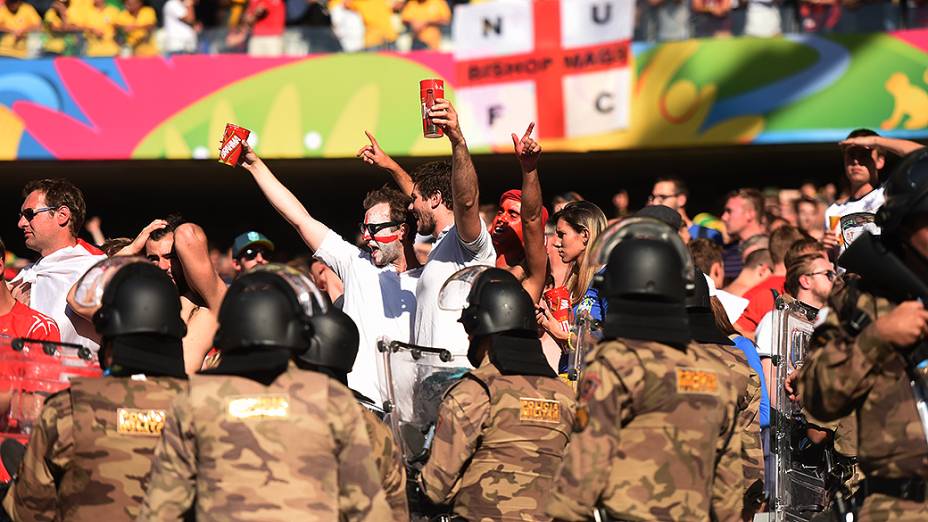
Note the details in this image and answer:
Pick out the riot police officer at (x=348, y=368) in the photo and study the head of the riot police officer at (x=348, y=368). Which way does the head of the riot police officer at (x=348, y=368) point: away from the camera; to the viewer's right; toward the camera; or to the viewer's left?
away from the camera

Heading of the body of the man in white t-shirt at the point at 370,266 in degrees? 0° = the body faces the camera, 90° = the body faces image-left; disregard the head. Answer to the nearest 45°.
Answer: approximately 45°

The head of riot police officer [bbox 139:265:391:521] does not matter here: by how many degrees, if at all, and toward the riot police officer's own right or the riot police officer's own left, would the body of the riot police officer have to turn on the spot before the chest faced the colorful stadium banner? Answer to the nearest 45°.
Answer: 0° — they already face it

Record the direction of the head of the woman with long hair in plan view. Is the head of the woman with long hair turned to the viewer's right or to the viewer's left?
to the viewer's left

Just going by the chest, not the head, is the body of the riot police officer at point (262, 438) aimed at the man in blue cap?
yes

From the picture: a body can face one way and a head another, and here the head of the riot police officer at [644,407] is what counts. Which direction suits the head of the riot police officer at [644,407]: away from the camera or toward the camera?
away from the camera

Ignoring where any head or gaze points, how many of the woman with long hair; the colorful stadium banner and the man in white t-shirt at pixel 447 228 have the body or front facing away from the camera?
0

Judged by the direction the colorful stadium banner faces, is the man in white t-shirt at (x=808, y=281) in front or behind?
in front

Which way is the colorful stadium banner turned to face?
toward the camera
